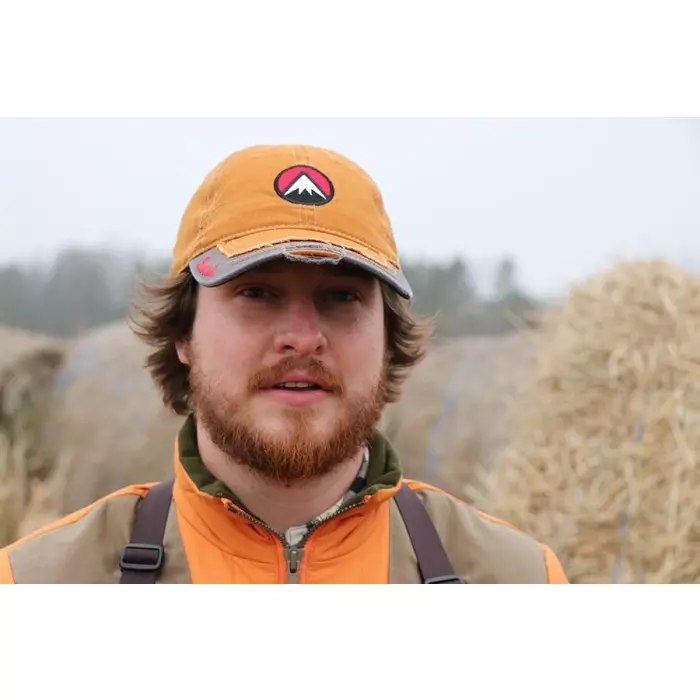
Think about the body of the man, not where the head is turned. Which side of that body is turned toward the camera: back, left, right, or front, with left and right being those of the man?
front
